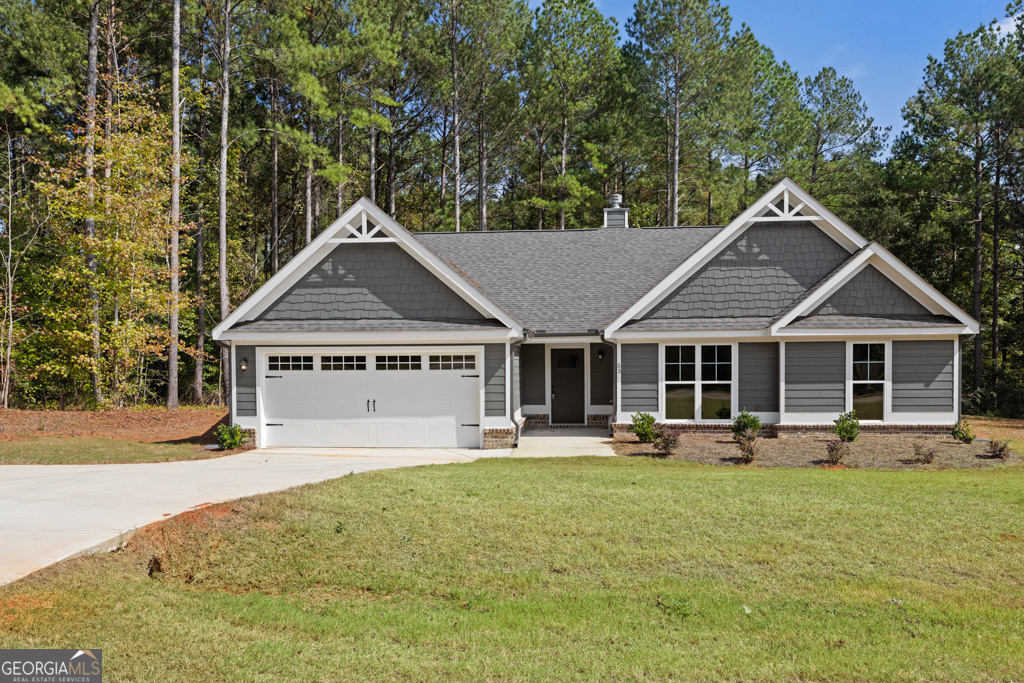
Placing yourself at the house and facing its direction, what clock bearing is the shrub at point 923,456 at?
The shrub is roughly at 10 o'clock from the house.

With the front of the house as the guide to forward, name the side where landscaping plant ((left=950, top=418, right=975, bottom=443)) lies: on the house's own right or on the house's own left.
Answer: on the house's own left

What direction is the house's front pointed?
toward the camera

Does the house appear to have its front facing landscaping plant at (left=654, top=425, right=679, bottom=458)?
yes

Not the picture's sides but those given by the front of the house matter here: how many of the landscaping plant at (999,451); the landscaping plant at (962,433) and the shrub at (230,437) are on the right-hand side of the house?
1

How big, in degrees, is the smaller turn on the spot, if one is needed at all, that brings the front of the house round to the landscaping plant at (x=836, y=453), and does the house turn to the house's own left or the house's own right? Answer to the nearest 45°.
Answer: approximately 45° to the house's own left

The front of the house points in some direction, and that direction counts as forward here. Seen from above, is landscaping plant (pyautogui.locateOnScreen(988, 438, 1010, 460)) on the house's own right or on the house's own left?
on the house's own left

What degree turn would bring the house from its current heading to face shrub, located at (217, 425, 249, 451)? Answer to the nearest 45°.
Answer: approximately 90° to its right
